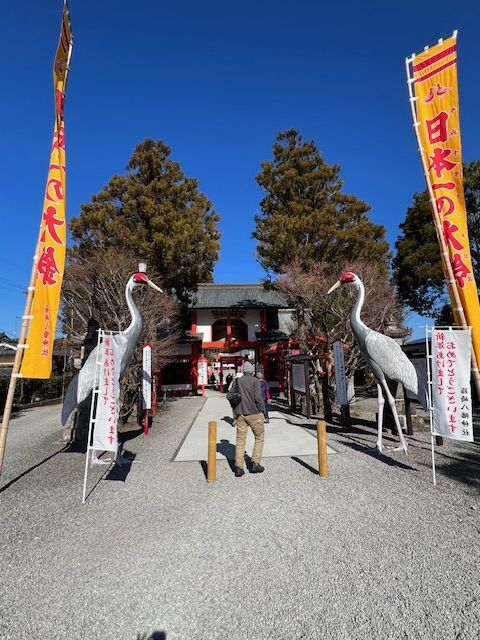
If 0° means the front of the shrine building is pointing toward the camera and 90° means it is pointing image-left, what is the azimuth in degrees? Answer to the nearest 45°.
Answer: approximately 0°

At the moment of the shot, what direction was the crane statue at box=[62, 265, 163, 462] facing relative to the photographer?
facing to the right of the viewer

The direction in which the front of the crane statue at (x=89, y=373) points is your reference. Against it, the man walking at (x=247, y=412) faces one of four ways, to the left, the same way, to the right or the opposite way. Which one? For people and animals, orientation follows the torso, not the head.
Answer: to the left

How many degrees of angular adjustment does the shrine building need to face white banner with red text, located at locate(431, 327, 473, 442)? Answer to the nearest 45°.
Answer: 0° — it already faces it

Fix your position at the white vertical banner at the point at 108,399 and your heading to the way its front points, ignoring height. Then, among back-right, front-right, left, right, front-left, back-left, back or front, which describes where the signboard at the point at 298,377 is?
back-left

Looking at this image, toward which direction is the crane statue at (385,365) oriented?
to the viewer's left

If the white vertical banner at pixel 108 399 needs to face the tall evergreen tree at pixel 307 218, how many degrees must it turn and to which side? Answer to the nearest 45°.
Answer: approximately 135° to its left

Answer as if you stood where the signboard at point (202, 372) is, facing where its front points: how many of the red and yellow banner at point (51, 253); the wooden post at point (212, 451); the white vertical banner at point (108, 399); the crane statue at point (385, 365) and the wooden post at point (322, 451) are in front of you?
5

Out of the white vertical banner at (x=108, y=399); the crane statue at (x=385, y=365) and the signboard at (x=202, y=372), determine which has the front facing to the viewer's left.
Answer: the crane statue

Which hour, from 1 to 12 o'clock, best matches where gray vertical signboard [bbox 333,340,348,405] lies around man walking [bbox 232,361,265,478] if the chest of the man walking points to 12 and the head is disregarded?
The gray vertical signboard is roughly at 1 o'clock from the man walking.

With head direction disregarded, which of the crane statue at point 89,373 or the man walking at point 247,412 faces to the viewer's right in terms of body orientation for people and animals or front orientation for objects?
the crane statue

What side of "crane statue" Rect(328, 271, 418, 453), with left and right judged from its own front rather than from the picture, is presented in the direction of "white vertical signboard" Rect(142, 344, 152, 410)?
front

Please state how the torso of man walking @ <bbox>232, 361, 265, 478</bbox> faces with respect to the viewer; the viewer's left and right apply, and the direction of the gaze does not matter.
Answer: facing away from the viewer

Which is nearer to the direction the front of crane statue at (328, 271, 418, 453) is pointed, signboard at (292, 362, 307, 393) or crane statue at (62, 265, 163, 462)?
the crane statue

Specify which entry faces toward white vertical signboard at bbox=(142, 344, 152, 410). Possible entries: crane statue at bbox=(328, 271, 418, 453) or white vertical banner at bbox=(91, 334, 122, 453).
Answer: the crane statue

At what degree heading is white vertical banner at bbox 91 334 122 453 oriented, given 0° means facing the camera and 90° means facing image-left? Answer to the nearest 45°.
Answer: approximately 0°
